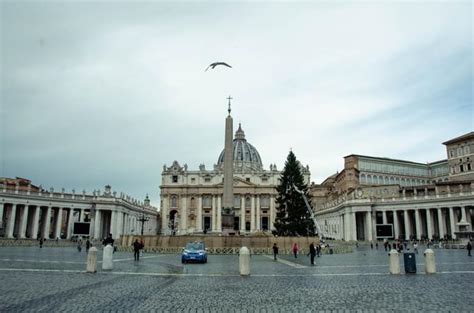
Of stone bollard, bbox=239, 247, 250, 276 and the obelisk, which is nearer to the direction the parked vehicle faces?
the stone bollard

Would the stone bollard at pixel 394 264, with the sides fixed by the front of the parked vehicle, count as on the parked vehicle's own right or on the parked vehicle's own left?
on the parked vehicle's own left

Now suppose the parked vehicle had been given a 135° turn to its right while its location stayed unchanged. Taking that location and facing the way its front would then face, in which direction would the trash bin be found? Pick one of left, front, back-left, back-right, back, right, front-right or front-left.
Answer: back

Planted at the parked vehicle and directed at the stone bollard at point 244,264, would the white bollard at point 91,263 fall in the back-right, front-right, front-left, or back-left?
front-right

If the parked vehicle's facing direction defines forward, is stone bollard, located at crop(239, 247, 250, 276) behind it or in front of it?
in front

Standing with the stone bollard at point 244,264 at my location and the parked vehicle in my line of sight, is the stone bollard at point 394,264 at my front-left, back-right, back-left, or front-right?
back-right

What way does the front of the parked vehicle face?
toward the camera

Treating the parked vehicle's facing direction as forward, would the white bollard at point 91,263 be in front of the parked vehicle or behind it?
in front

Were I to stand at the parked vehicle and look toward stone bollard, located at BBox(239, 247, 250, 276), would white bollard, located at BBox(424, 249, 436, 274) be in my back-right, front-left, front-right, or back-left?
front-left

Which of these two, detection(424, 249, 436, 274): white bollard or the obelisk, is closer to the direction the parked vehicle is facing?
the white bollard

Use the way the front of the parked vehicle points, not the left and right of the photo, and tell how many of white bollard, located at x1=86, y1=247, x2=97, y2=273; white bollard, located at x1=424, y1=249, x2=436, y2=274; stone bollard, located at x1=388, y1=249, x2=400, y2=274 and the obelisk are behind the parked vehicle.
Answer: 1

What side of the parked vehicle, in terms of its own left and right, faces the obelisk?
back

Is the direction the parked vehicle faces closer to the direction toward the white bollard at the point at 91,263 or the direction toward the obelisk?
the white bollard

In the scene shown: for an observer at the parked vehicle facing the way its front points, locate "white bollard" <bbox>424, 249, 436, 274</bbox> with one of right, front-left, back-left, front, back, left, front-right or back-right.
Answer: front-left
